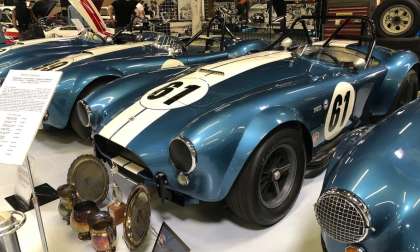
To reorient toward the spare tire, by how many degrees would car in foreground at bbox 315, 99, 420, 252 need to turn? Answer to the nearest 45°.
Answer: approximately 135° to its right

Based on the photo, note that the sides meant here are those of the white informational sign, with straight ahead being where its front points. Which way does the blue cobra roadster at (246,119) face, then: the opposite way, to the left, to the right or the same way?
to the right

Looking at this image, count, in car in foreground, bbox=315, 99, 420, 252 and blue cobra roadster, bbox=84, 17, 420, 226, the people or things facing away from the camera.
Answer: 0

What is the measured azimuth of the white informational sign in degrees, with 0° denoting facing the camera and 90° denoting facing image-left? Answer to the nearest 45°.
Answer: approximately 0°

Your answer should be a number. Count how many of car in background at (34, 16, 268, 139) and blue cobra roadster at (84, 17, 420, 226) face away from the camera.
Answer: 0

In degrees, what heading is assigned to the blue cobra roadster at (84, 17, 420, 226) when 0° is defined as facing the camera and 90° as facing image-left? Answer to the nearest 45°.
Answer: approximately 45°

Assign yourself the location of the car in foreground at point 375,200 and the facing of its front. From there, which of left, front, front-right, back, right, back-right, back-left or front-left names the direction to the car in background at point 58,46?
right

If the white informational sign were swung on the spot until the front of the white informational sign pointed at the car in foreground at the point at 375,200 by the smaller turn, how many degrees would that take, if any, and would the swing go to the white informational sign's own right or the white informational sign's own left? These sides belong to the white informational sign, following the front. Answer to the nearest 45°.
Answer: approximately 45° to the white informational sign's own left

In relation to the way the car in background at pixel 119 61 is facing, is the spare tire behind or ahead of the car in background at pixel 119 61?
behind
